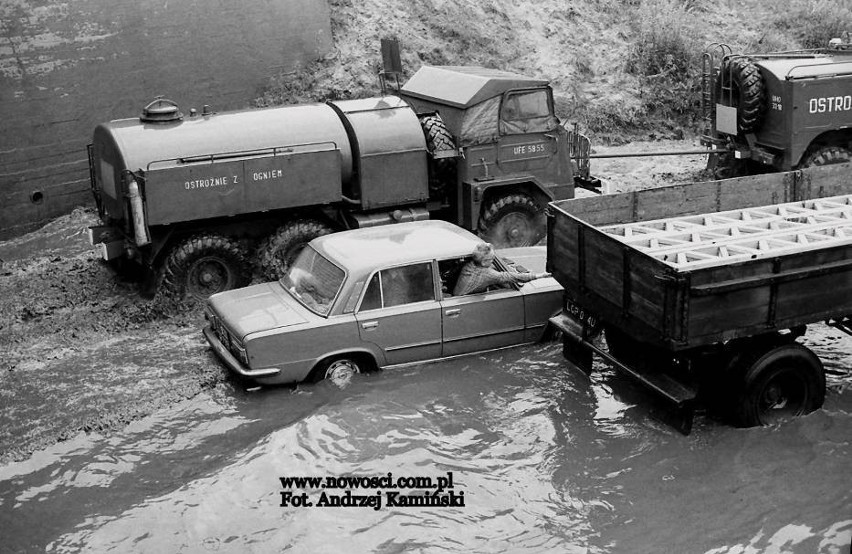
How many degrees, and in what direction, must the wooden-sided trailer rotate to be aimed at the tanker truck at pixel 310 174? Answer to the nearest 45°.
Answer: approximately 90° to its left

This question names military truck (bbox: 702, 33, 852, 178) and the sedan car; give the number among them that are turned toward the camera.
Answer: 0

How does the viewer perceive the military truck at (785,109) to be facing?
facing away from the viewer and to the right of the viewer

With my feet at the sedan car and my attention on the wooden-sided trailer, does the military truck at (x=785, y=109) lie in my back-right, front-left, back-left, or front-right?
front-left

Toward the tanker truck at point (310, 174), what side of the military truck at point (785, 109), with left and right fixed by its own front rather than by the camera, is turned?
back

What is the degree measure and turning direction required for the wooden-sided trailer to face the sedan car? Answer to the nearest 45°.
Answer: approximately 135° to its left

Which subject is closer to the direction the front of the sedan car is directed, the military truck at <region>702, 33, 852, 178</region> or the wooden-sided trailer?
the military truck

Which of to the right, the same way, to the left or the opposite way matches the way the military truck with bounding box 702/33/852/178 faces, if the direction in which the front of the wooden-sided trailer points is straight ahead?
the same way

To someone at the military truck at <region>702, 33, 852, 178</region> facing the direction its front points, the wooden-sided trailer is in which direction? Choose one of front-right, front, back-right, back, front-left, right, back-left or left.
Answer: back-right

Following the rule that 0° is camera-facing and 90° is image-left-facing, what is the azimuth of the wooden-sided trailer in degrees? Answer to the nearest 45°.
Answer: approximately 225°

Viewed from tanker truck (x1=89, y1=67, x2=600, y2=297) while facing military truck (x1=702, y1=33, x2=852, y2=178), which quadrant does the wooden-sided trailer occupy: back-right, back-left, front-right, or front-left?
front-right

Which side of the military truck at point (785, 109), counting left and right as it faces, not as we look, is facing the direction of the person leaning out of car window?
back
